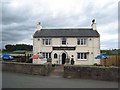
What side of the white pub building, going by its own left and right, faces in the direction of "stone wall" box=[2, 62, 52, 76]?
front

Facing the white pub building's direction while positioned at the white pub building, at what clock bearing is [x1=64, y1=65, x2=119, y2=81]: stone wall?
The stone wall is roughly at 12 o'clock from the white pub building.

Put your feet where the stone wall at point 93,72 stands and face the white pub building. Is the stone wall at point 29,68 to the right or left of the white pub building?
left

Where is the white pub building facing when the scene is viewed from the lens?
facing the viewer
